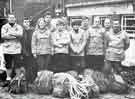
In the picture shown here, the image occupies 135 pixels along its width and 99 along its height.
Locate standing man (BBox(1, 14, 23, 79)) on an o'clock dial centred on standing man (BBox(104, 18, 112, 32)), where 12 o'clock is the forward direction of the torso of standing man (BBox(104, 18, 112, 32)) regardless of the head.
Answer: standing man (BBox(1, 14, 23, 79)) is roughly at 3 o'clock from standing man (BBox(104, 18, 112, 32)).

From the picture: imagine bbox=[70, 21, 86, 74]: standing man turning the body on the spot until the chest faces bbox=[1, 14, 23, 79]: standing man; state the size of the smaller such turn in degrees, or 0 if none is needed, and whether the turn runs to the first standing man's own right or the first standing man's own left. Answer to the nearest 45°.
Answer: approximately 90° to the first standing man's own right

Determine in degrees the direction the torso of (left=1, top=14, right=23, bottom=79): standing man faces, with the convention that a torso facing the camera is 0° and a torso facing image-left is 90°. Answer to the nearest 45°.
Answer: approximately 0°

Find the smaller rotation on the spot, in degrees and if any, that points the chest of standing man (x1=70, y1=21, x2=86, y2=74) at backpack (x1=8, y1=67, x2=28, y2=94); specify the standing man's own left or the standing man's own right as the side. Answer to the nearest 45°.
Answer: approximately 90° to the standing man's own right

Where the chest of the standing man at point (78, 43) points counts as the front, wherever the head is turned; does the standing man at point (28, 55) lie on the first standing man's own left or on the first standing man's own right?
on the first standing man's own right

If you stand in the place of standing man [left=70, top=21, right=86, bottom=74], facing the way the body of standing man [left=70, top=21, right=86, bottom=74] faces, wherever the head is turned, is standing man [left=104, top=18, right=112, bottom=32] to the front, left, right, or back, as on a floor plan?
left
